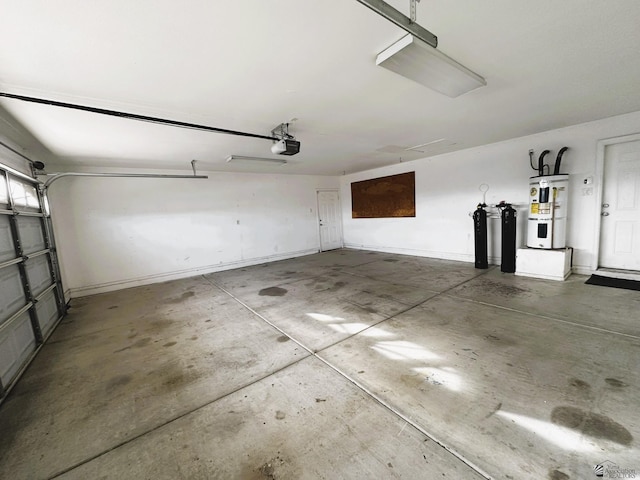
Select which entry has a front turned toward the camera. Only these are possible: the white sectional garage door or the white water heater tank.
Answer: the white water heater tank

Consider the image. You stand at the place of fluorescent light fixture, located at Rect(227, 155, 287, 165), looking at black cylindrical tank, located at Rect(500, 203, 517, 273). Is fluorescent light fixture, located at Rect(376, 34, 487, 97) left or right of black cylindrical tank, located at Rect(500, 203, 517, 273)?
right

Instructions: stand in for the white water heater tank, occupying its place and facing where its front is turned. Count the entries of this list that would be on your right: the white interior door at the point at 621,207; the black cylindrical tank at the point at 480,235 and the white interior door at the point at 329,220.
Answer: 2

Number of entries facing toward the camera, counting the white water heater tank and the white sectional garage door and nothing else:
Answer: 1

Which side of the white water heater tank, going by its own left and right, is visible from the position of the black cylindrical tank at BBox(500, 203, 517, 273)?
right

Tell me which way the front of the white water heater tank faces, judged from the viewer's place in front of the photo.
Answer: facing the viewer

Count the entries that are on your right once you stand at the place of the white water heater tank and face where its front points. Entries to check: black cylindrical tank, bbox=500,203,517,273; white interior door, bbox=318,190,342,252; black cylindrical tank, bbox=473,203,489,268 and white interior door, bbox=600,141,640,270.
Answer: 3

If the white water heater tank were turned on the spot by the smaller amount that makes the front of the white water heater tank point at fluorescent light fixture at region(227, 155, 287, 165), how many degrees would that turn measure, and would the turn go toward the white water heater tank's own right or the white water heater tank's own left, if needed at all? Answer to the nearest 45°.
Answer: approximately 45° to the white water heater tank's own right
